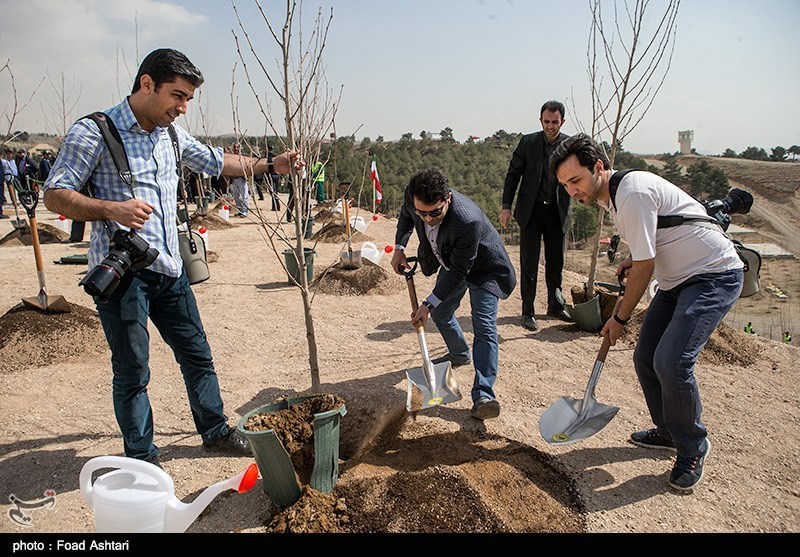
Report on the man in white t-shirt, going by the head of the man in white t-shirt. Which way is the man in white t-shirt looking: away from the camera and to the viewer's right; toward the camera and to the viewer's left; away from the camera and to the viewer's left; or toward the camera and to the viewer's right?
toward the camera and to the viewer's left

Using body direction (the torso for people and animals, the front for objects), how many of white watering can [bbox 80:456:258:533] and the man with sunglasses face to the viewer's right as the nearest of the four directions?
1

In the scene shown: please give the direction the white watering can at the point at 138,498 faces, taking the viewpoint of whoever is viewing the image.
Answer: facing to the right of the viewer

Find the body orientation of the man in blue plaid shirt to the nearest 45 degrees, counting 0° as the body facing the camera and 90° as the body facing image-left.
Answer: approximately 315°

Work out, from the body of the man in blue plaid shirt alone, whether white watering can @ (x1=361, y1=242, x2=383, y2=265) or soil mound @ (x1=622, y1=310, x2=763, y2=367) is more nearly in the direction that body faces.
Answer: the soil mound

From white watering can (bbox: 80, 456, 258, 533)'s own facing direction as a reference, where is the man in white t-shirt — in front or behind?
in front

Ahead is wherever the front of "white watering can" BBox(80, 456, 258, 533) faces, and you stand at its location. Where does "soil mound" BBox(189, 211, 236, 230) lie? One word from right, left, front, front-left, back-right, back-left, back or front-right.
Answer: left

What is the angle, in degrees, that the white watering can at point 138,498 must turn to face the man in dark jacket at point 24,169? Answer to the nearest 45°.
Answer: approximately 90° to its left

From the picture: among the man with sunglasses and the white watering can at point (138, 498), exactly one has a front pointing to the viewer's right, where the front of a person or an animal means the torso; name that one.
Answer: the white watering can
